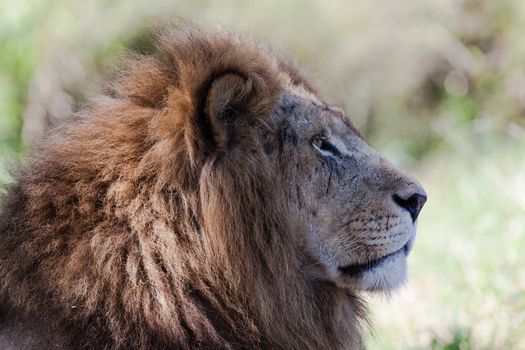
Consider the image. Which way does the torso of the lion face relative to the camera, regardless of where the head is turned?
to the viewer's right
